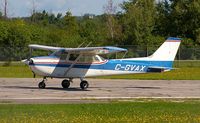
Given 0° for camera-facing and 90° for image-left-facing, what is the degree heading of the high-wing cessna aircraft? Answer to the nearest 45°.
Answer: approximately 90°
